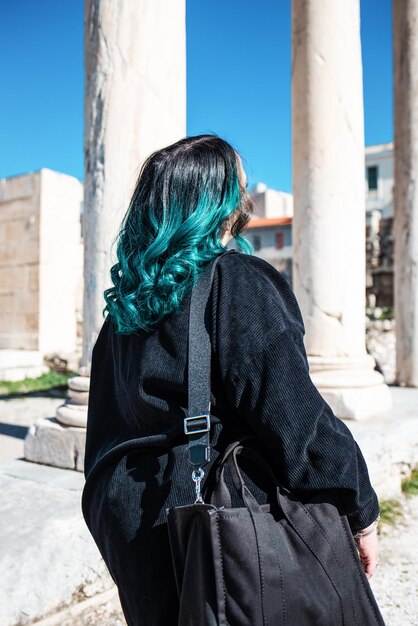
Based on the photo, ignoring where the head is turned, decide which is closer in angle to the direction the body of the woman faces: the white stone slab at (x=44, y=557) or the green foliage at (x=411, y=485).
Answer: the green foliage

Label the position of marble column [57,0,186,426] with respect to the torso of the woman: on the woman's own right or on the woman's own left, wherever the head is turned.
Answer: on the woman's own left

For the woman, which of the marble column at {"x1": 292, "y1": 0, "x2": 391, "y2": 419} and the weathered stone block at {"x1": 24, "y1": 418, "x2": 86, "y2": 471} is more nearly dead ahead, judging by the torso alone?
the marble column

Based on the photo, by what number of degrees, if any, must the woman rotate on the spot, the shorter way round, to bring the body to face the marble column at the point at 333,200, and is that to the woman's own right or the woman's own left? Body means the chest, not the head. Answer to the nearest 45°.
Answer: approximately 45° to the woman's own left

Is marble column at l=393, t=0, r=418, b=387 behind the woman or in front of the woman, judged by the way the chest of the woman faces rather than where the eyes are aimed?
in front

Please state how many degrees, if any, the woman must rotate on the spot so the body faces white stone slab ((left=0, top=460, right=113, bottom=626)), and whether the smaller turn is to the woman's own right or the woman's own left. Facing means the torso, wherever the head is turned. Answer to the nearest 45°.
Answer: approximately 90° to the woman's own left

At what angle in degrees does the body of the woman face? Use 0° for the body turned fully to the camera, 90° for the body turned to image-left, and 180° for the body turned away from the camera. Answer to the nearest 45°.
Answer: approximately 225°

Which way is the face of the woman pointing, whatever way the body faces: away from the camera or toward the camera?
away from the camera

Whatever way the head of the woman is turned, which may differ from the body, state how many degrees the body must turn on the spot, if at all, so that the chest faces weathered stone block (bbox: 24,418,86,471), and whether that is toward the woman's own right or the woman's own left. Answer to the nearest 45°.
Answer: approximately 90° to the woman's own left

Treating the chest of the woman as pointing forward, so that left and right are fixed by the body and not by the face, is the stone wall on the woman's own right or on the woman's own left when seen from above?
on the woman's own left
